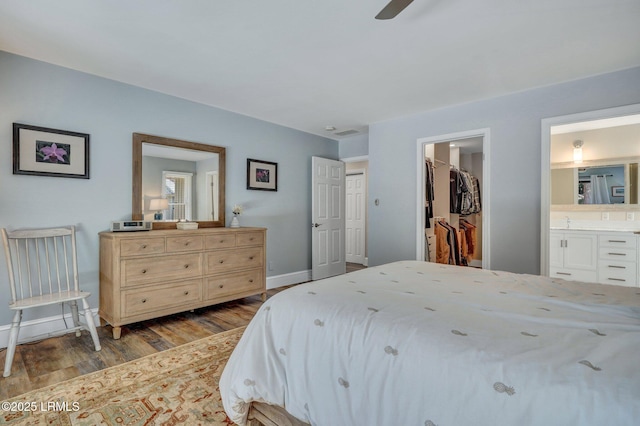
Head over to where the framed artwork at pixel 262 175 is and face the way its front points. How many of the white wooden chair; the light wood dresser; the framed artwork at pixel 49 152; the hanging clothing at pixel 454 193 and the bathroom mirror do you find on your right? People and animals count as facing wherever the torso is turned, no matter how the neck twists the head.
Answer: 3

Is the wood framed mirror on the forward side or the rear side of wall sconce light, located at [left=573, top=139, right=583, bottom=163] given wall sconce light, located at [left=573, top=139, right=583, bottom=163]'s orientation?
on the forward side

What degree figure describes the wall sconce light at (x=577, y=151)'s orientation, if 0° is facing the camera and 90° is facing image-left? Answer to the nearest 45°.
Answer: approximately 0°

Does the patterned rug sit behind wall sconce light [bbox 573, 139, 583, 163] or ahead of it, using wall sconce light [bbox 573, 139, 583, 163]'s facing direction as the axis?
ahead

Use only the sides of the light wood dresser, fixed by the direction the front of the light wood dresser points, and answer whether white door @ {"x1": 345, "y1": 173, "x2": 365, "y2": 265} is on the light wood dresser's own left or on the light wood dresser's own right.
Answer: on the light wood dresser's own left

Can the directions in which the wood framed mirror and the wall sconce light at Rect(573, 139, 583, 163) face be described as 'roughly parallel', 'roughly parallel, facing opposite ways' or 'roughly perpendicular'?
roughly perpendicular

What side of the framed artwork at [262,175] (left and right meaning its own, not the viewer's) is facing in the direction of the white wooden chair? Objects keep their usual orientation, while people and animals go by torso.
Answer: right

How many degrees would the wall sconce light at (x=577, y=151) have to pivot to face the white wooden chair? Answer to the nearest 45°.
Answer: approximately 45° to its right

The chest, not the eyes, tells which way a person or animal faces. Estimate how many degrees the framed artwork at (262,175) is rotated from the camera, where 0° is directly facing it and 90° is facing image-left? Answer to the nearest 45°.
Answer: approximately 315°

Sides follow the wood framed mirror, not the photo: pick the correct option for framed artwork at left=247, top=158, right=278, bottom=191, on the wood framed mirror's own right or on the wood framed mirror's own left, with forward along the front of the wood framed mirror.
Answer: on the wood framed mirror's own left

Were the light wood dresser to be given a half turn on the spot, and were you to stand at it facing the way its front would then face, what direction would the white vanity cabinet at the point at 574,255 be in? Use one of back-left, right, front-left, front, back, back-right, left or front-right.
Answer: back-right
